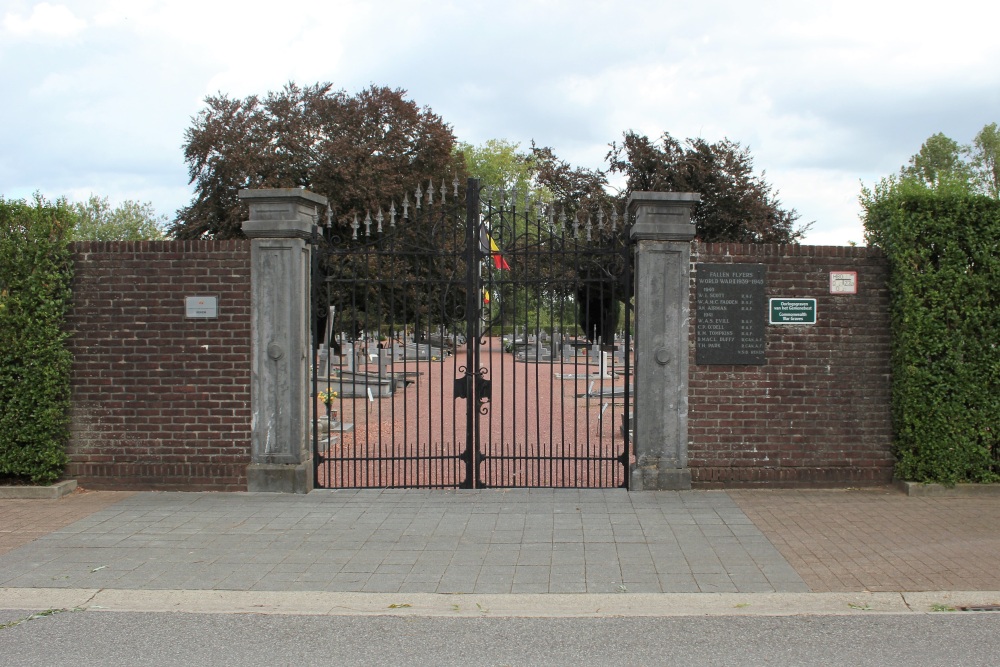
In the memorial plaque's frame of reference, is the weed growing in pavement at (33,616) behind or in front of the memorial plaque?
in front

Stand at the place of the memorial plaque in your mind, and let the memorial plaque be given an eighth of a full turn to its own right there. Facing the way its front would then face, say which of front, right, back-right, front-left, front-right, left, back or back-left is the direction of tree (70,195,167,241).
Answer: right

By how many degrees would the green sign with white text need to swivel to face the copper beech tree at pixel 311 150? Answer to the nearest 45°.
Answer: approximately 135° to its right

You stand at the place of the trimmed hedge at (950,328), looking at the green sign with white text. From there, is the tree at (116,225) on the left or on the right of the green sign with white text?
right

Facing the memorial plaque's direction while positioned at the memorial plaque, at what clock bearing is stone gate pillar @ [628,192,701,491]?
The stone gate pillar is roughly at 2 o'clock from the memorial plaque.

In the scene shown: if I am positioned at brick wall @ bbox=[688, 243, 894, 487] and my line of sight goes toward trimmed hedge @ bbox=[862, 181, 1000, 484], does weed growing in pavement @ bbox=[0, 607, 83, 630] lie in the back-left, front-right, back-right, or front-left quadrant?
back-right

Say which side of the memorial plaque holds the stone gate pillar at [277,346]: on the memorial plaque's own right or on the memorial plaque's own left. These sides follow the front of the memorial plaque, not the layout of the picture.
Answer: on the memorial plaque's own right

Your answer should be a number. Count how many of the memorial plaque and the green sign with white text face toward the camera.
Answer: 2

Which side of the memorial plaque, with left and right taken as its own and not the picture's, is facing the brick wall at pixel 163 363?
right

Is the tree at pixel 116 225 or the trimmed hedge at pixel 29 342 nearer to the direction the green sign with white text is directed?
the trimmed hedge

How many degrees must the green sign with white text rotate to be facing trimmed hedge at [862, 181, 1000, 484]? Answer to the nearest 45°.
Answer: approximately 90° to its left

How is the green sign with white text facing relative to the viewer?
toward the camera
